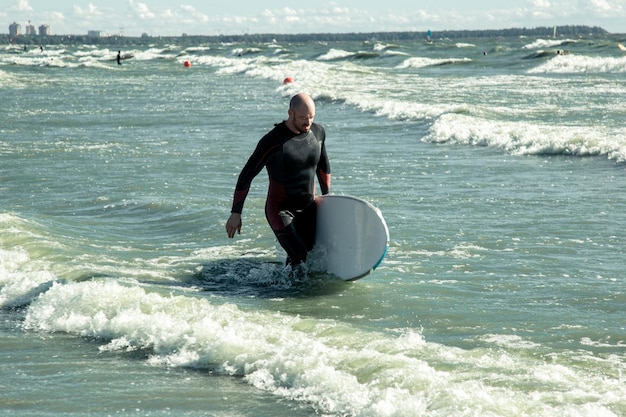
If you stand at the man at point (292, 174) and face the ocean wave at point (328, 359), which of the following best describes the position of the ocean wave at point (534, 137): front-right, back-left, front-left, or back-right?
back-left

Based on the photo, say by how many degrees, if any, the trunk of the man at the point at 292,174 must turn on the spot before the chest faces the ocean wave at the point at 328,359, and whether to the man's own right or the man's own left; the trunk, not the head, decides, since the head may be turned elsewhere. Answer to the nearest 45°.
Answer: approximately 45° to the man's own right

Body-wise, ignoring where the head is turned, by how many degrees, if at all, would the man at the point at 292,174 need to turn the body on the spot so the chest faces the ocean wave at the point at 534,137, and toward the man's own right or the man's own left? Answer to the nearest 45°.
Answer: approximately 90° to the man's own left

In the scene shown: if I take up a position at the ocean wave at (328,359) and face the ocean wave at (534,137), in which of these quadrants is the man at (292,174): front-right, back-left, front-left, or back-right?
front-left

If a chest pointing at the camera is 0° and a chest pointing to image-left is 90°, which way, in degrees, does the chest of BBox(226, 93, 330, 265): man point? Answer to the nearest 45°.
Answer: approximately 315°

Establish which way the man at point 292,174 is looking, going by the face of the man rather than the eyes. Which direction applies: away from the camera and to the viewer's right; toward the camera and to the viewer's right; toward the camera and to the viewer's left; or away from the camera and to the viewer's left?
toward the camera and to the viewer's right
